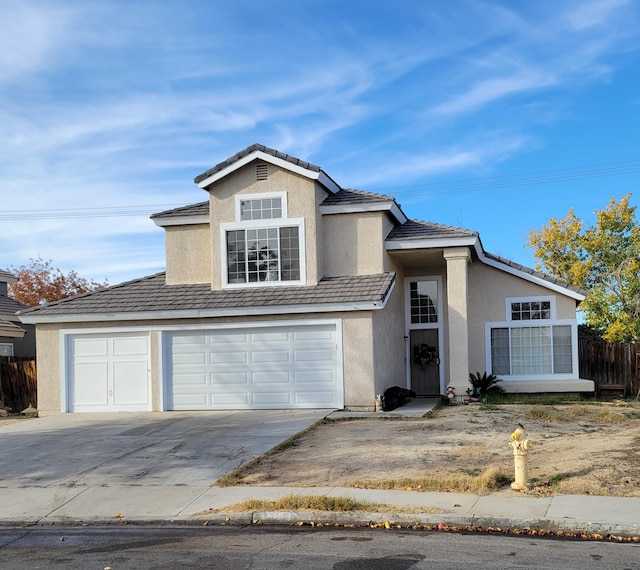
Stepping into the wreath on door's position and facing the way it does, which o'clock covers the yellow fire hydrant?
The yellow fire hydrant is roughly at 12 o'clock from the wreath on door.

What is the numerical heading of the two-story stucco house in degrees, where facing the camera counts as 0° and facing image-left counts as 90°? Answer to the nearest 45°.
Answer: approximately 0°

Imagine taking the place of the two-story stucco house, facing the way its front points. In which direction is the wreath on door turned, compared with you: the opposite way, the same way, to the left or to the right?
the same way

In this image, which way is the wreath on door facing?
toward the camera

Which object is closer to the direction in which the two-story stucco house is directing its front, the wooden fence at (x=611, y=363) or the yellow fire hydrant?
the yellow fire hydrant

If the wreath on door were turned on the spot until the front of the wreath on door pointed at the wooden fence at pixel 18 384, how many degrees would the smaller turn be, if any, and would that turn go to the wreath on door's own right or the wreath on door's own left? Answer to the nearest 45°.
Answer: approximately 90° to the wreath on door's own right

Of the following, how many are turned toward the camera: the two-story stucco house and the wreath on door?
2

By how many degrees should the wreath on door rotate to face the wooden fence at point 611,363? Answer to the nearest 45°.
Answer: approximately 90° to its left

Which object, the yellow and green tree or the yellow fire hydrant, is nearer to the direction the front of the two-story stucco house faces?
the yellow fire hydrant

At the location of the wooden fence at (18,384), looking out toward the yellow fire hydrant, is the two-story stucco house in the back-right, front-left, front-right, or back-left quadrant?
front-left
